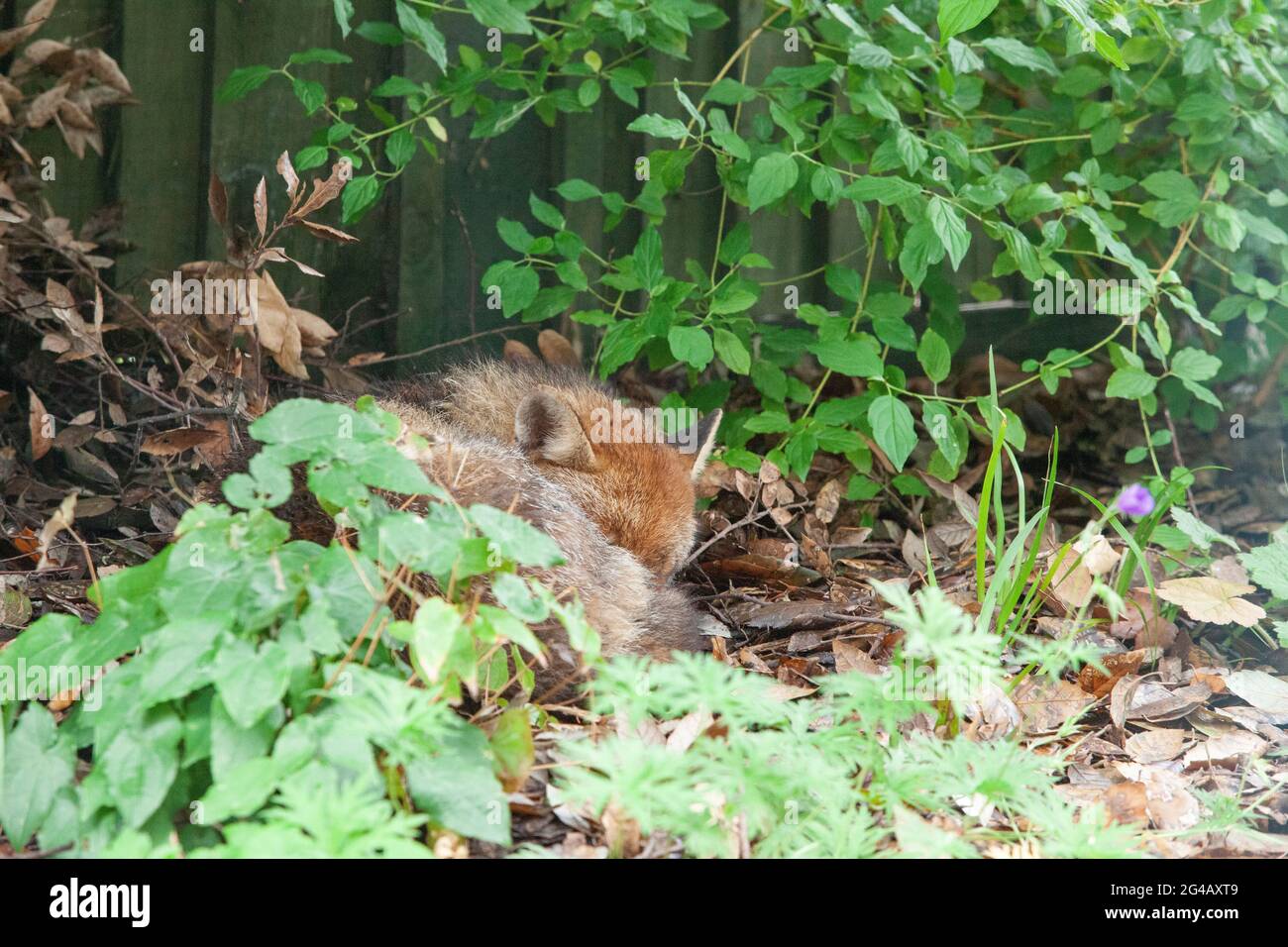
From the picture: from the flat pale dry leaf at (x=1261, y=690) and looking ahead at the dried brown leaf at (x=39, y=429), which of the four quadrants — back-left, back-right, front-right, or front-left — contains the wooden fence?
front-right

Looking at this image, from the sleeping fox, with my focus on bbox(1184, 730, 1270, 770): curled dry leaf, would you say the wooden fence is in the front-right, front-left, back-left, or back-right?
back-left

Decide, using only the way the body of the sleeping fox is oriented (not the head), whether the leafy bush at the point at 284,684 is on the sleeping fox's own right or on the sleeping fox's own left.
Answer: on the sleeping fox's own right

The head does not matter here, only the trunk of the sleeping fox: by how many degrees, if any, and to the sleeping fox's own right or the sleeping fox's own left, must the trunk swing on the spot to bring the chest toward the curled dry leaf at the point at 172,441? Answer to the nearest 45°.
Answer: approximately 135° to the sleeping fox's own right

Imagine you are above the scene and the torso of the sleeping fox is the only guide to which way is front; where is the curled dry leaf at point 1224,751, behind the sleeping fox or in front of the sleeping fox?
in front

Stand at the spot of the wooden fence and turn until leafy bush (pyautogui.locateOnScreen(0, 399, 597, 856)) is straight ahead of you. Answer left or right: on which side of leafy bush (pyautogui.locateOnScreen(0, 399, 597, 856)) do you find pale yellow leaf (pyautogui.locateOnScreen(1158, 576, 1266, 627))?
left

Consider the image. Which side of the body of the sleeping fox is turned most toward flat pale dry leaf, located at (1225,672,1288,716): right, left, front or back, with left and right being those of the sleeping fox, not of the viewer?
front

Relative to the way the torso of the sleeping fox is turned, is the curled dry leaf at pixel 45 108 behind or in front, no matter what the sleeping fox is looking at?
behind

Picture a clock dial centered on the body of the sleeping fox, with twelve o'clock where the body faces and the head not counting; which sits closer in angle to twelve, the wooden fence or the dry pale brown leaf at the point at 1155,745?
the dry pale brown leaf

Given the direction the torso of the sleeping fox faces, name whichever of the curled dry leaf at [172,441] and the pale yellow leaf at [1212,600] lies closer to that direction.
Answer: the pale yellow leaf

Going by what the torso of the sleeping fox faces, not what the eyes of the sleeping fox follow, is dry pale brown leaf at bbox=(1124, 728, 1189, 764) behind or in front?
in front

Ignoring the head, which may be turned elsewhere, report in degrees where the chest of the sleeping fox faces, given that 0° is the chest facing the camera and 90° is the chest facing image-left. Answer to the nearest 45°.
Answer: approximately 315°
